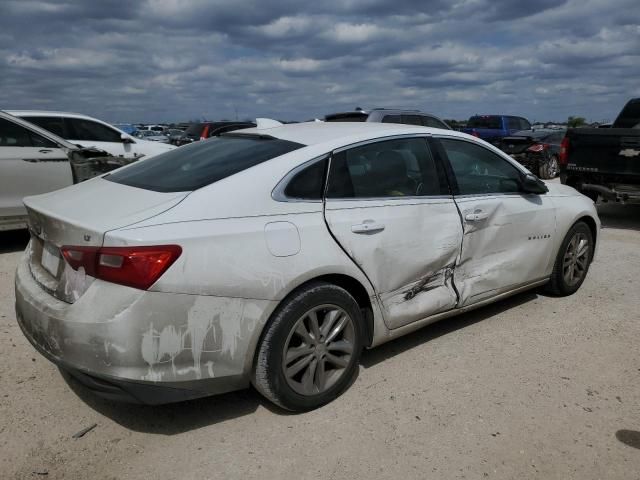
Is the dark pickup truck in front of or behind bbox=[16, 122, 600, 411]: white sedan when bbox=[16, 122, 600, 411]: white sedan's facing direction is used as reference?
in front

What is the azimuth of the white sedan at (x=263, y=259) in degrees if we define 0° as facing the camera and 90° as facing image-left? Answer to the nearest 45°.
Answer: approximately 225°
